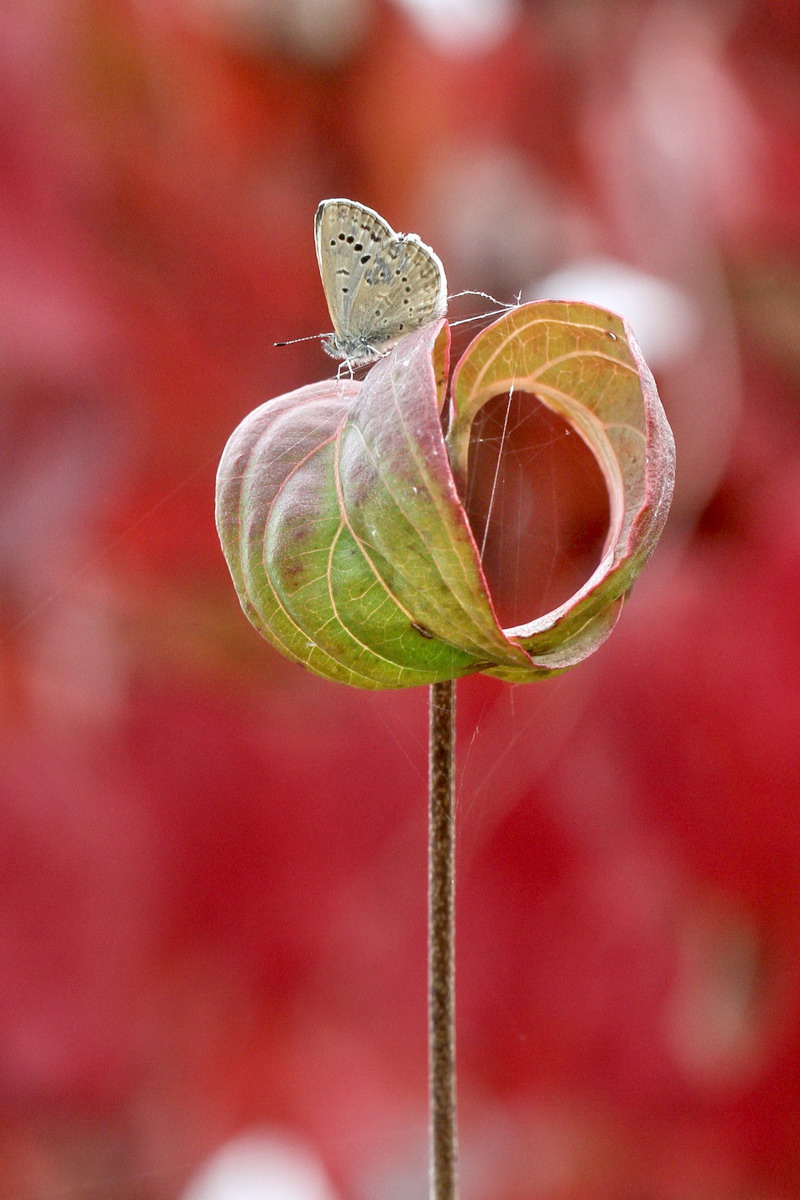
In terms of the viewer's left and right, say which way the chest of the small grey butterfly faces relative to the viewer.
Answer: facing to the left of the viewer
